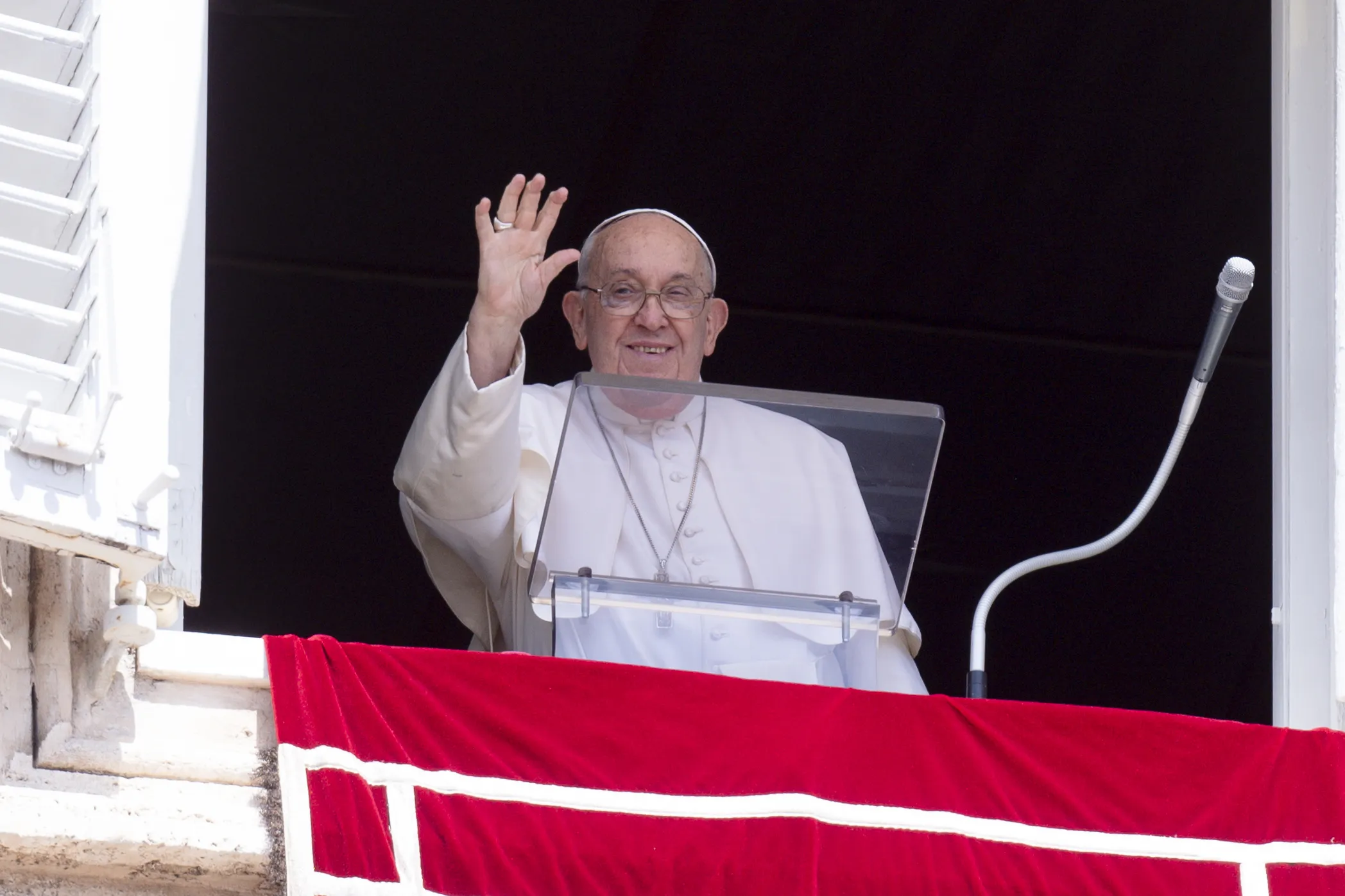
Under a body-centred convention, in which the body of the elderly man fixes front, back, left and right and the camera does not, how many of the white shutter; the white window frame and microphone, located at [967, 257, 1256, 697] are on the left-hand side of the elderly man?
2

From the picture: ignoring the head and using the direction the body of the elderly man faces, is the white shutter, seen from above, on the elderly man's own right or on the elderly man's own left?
on the elderly man's own right

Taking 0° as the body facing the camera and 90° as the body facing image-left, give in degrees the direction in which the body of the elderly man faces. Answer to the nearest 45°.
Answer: approximately 0°
